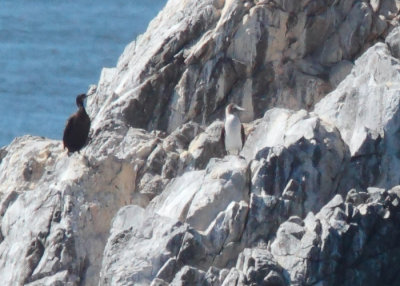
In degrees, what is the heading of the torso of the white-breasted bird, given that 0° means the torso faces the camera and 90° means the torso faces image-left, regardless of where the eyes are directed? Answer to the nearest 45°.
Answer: approximately 0°

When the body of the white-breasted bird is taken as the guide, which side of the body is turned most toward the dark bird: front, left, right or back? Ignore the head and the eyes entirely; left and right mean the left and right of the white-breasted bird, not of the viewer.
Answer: right
